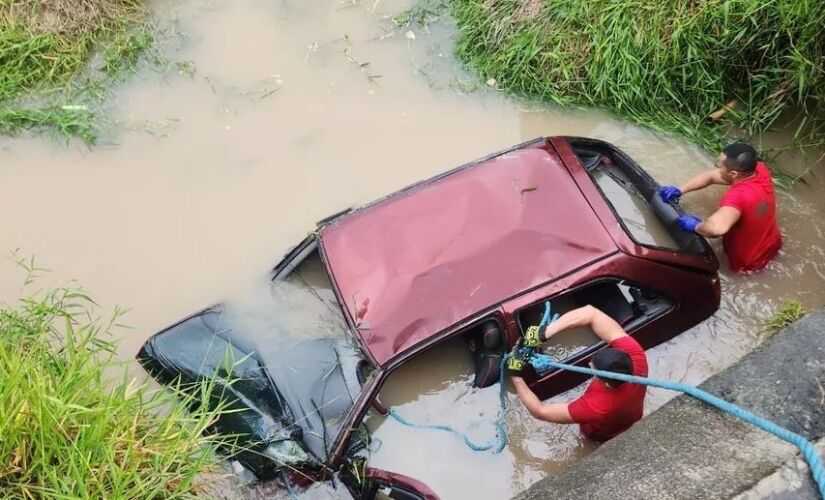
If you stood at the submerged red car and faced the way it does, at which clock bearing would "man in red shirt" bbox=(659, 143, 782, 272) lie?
The man in red shirt is roughly at 7 o'clock from the submerged red car.

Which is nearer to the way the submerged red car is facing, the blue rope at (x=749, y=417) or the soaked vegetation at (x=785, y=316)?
the blue rope

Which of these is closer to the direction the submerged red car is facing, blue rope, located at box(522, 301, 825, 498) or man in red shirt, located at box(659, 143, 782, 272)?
the blue rope

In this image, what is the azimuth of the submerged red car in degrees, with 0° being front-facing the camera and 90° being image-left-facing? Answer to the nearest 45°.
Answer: approximately 45°

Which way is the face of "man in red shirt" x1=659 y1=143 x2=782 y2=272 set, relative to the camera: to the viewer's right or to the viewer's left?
to the viewer's left

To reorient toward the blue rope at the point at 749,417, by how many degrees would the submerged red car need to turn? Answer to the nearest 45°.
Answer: approximately 90° to its left

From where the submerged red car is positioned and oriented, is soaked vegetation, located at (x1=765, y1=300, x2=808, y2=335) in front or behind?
behind
